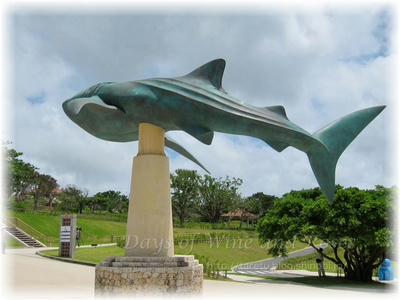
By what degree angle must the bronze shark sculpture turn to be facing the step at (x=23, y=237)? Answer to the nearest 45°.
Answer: approximately 45° to its right

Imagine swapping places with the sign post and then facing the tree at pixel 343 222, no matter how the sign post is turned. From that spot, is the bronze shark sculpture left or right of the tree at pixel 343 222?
right

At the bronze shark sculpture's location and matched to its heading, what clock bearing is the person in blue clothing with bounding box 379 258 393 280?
The person in blue clothing is roughly at 4 o'clock from the bronze shark sculpture.

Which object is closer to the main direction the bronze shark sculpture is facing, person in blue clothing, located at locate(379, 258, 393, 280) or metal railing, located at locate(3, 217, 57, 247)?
the metal railing

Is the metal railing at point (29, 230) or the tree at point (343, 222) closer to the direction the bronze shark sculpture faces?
the metal railing

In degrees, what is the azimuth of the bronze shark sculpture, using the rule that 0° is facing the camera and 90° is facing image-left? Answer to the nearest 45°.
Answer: approximately 90°

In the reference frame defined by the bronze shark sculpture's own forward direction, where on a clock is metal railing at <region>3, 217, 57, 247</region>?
The metal railing is roughly at 2 o'clock from the bronze shark sculpture.

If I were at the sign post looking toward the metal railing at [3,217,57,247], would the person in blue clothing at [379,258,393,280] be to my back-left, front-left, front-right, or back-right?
back-right

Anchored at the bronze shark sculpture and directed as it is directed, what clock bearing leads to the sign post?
The sign post is roughly at 2 o'clock from the bronze shark sculpture.
